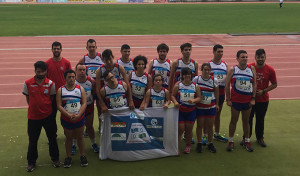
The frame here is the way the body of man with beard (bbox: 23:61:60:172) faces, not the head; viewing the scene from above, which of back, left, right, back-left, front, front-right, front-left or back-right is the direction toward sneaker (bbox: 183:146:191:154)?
left

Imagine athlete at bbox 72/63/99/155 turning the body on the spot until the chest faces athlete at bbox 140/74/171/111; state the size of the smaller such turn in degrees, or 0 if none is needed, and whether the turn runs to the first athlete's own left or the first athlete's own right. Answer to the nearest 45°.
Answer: approximately 90° to the first athlete's own left

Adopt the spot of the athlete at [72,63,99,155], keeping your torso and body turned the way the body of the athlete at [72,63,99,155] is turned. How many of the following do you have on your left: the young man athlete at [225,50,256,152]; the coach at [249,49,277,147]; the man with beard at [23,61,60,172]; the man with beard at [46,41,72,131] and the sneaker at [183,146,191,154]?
3

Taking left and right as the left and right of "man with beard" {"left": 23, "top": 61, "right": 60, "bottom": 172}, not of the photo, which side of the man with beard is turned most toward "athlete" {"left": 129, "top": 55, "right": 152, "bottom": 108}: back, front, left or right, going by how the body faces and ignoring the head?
left

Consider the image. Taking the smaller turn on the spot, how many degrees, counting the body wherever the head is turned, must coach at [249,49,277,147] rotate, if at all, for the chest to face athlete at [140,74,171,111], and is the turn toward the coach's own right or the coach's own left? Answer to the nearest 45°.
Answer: approximately 45° to the coach's own right

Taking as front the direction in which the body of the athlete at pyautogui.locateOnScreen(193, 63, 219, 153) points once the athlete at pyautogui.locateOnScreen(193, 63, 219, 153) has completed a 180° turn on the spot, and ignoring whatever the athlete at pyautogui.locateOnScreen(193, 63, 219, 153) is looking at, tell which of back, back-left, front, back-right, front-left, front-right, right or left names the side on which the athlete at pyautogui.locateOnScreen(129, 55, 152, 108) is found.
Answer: left

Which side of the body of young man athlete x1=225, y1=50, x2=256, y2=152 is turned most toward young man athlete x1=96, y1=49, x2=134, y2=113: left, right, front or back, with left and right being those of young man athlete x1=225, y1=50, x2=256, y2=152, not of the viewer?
right

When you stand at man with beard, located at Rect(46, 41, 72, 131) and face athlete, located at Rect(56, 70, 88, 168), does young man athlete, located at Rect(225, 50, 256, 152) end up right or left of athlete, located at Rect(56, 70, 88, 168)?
left

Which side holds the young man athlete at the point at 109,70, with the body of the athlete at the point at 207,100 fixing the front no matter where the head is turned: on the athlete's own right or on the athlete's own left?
on the athlete's own right

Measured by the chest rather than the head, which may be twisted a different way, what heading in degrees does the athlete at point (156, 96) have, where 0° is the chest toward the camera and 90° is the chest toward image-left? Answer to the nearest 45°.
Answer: approximately 0°
